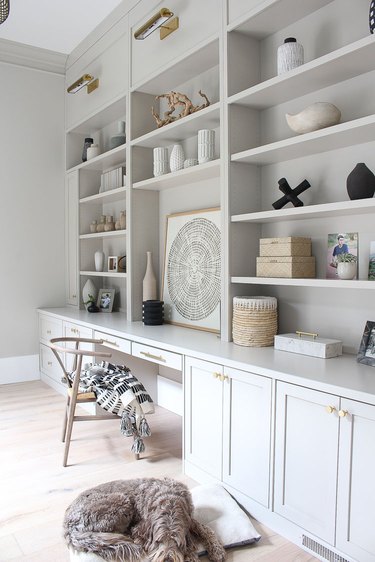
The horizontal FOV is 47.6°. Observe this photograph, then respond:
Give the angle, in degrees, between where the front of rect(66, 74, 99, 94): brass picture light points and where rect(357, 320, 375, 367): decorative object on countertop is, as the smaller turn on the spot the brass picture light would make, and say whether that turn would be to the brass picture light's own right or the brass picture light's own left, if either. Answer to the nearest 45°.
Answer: approximately 90° to the brass picture light's own left

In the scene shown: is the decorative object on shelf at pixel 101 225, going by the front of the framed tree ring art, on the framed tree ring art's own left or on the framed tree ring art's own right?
on the framed tree ring art's own right

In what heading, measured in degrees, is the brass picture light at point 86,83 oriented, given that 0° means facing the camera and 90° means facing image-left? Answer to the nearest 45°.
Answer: approximately 45°

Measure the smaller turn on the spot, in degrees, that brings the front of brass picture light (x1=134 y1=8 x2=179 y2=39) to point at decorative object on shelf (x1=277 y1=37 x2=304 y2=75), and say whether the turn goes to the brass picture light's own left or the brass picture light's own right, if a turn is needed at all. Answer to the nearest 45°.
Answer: approximately 90° to the brass picture light's own left

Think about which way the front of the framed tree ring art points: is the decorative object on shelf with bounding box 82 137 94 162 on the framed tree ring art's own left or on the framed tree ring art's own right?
on the framed tree ring art's own right

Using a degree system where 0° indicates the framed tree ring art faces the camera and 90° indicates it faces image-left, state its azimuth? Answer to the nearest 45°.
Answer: approximately 45°
